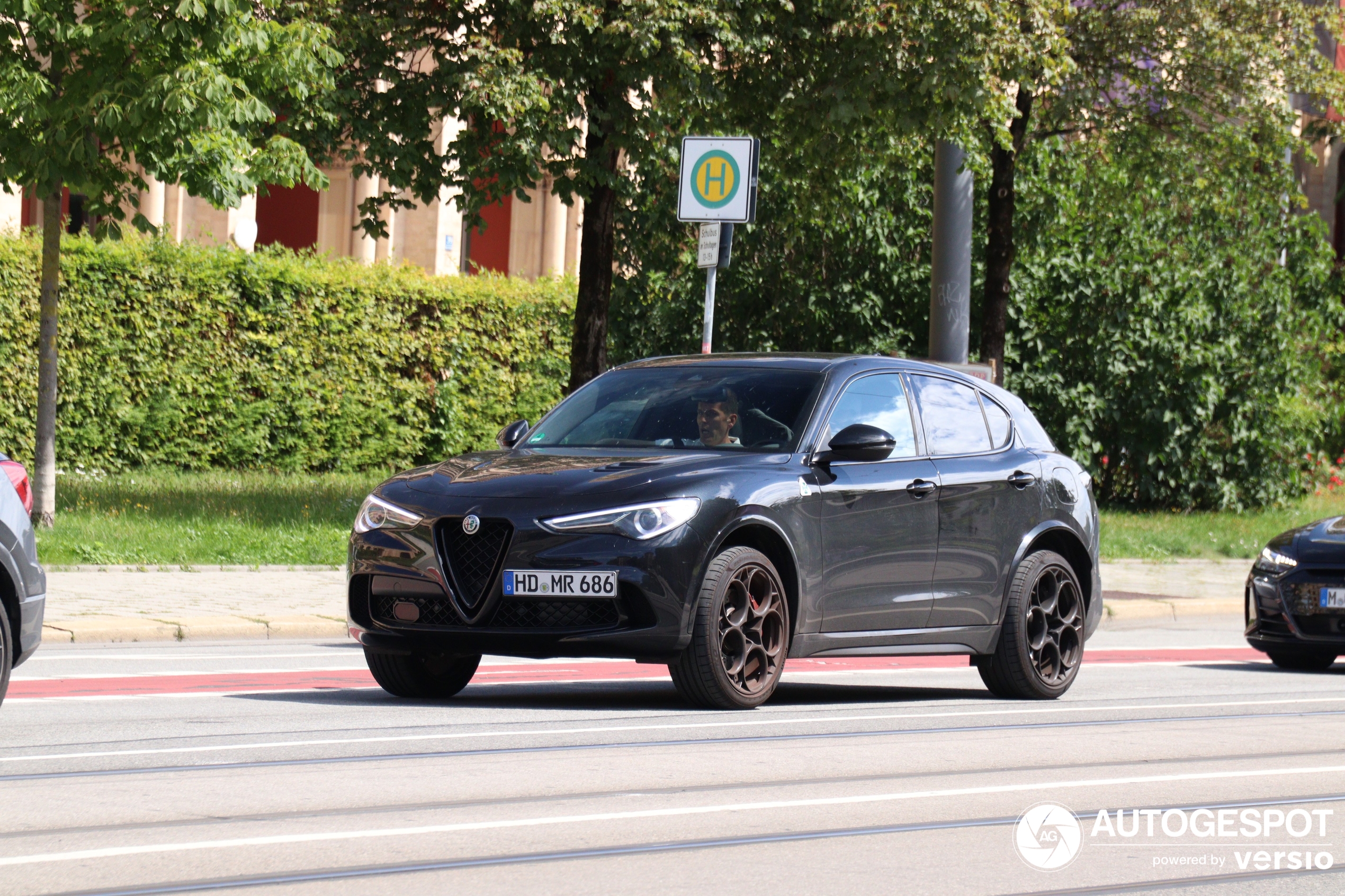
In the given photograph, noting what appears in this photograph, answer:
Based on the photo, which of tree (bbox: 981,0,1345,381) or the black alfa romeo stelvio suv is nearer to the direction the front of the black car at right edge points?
the black alfa romeo stelvio suv

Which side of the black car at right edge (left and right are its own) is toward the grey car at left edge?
front

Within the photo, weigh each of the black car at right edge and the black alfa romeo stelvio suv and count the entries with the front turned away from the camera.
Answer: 0

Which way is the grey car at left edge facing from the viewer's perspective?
to the viewer's left

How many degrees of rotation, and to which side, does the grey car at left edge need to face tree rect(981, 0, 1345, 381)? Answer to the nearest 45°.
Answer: approximately 135° to its right

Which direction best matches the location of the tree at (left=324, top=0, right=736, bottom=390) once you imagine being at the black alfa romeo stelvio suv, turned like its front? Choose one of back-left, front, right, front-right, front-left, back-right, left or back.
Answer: back-right

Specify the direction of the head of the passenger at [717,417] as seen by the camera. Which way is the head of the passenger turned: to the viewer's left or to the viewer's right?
to the viewer's left

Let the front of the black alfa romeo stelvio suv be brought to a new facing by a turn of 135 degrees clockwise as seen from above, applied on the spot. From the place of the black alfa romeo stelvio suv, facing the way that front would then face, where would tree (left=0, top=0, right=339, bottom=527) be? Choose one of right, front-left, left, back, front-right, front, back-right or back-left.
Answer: front-left

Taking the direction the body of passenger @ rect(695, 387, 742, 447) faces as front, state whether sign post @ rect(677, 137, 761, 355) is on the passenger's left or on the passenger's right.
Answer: on the passenger's right

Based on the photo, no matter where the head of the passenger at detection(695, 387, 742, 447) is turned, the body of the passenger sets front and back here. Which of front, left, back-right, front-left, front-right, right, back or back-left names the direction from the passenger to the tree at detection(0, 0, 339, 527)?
right

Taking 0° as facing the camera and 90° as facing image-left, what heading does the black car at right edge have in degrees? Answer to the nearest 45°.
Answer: approximately 45°

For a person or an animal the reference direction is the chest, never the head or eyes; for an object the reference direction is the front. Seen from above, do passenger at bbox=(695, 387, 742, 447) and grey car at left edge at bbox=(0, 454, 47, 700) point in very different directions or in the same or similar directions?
same or similar directions

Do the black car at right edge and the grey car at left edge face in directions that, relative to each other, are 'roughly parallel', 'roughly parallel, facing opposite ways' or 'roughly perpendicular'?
roughly parallel

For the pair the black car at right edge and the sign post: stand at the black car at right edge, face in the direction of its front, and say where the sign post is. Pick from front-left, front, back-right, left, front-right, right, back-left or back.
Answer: front-right

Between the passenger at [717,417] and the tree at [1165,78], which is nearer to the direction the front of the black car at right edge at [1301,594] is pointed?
the passenger

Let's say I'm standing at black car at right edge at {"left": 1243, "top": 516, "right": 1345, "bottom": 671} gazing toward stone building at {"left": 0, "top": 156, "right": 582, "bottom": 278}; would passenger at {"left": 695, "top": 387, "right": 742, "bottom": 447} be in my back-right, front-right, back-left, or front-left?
back-left

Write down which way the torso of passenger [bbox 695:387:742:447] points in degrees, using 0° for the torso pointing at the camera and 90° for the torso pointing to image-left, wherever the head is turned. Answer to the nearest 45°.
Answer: approximately 45°
